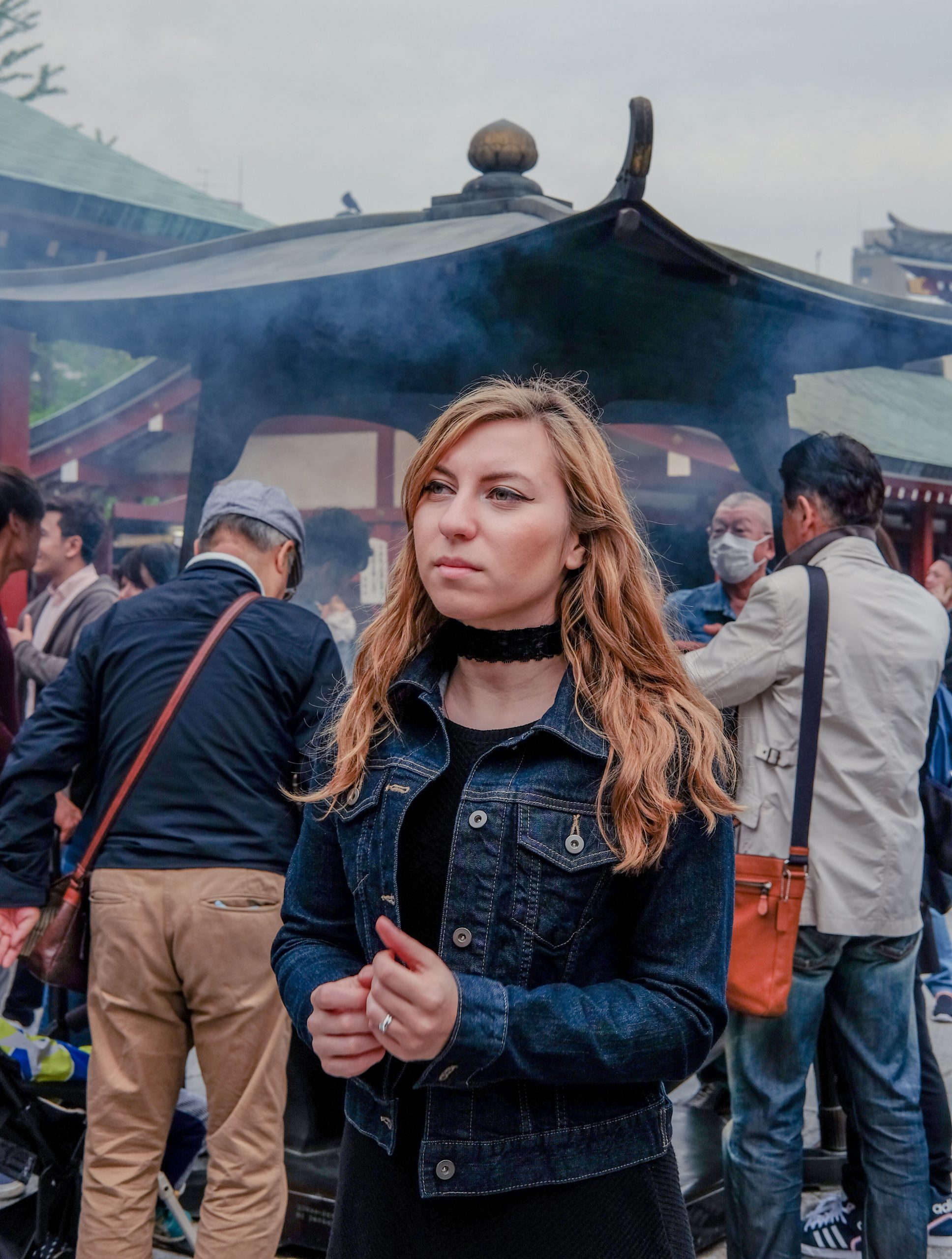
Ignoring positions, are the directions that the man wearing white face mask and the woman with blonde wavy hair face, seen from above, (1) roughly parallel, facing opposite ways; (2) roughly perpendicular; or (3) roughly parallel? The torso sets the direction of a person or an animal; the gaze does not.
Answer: roughly parallel

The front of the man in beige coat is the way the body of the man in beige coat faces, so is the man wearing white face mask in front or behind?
in front

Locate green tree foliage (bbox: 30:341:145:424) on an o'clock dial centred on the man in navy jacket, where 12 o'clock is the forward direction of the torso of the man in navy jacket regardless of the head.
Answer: The green tree foliage is roughly at 12 o'clock from the man in navy jacket.

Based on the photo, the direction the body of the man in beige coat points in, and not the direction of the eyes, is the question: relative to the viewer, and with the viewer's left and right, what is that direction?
facing away from the viewer and to the left of the viewer

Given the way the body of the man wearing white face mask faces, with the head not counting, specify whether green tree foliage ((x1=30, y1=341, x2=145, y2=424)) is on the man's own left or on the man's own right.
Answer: on the man's own right

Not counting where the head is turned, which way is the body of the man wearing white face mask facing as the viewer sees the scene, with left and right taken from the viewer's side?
facing the viewer and to the left of the viewer

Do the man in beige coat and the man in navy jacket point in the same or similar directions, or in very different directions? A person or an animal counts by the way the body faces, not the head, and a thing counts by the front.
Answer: same or similar directions

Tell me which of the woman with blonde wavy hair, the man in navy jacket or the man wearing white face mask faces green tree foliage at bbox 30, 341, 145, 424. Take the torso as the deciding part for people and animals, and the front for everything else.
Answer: the man in navy jacket

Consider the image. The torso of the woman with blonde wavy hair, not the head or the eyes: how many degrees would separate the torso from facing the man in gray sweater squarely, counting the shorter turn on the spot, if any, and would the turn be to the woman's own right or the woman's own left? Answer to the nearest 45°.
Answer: approximately 90° to the woman's own right

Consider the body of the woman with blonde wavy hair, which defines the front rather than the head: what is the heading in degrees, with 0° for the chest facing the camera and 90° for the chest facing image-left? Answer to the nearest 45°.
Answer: approximately 45°

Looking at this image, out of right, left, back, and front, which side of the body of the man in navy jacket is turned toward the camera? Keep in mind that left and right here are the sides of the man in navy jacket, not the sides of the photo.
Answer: back

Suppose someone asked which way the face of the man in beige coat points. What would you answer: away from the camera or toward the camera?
away from the camera

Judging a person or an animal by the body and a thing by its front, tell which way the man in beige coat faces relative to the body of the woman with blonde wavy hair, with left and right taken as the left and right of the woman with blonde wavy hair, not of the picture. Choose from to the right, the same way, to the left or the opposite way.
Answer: to the right
